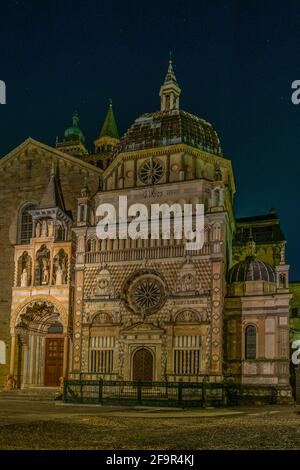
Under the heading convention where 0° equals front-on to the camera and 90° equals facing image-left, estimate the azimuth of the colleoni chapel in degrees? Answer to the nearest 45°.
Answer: approximately 0°
